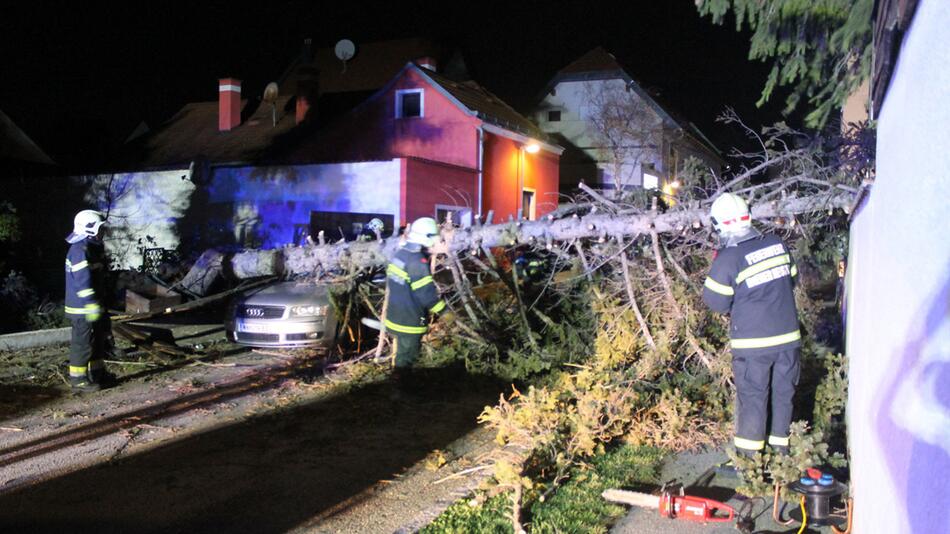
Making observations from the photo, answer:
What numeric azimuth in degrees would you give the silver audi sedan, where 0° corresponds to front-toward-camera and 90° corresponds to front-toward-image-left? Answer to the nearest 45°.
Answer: approximately 45°

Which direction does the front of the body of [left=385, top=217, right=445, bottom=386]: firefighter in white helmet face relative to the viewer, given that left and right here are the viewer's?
facing away from the viewer and to the right of the viewer

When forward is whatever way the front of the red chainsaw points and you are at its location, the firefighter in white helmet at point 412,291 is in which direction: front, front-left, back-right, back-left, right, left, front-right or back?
front-right

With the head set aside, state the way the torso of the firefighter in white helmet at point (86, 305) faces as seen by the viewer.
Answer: to the viewer's right

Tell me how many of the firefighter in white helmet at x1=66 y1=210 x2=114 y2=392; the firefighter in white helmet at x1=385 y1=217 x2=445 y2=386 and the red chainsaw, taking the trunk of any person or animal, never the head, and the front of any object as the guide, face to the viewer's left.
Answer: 1

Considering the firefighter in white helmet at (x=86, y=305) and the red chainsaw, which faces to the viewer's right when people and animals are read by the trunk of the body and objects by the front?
the firefighter in white helmet

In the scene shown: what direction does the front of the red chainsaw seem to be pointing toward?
to the viewer's left

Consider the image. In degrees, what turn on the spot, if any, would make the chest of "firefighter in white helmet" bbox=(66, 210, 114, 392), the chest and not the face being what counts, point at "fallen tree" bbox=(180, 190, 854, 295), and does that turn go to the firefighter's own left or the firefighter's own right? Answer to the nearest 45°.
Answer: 0° — they already face it

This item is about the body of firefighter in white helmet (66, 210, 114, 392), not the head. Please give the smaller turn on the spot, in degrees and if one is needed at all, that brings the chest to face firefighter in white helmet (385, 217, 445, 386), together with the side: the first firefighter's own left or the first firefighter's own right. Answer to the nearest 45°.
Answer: approximately 45° to the first firefighter's own right

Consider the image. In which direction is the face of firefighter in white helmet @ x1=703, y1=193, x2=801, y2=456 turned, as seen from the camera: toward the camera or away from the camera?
away from the camera

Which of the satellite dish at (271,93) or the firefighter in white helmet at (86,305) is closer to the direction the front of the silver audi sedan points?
the firefighter in white helmet

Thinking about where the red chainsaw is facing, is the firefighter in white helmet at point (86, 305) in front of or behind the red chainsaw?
in front

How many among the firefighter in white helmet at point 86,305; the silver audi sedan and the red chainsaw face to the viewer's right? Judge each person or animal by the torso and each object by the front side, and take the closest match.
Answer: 1

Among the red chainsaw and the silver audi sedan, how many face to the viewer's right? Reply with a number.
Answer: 0
